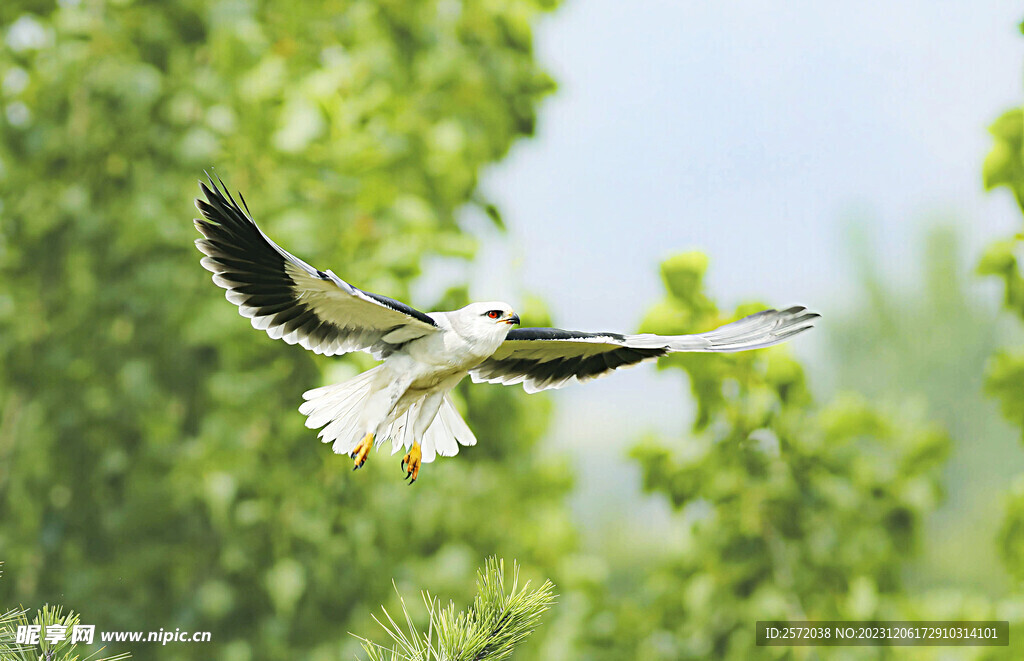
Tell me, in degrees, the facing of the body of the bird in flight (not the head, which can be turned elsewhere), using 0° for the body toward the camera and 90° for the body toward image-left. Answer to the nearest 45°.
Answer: approximately 315°
